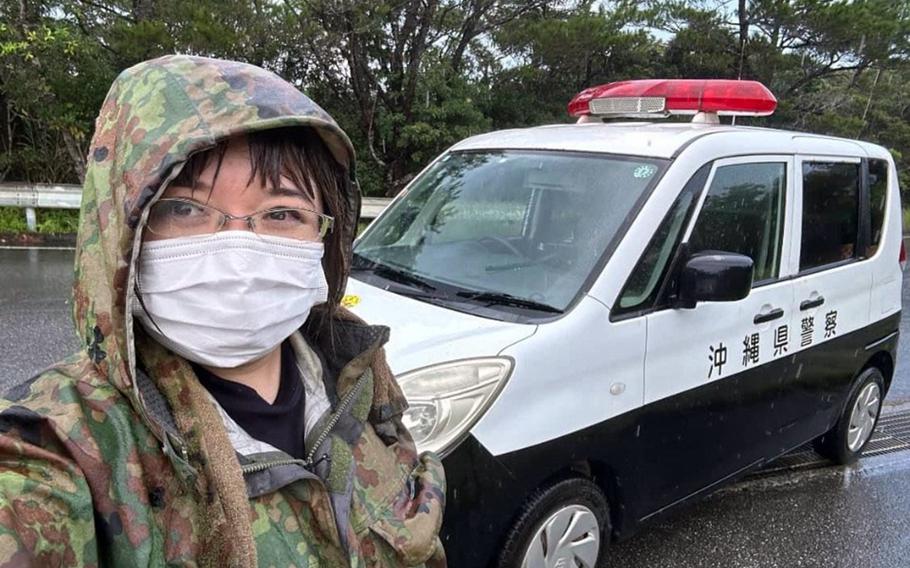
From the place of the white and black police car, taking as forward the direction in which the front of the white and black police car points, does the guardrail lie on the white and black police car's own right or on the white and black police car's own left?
on the white and black police car's own right

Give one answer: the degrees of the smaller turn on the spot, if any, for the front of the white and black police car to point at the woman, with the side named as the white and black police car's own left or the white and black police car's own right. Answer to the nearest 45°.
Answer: approximately 45° to the white and black police car's own left

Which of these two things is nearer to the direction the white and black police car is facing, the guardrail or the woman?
the woman
